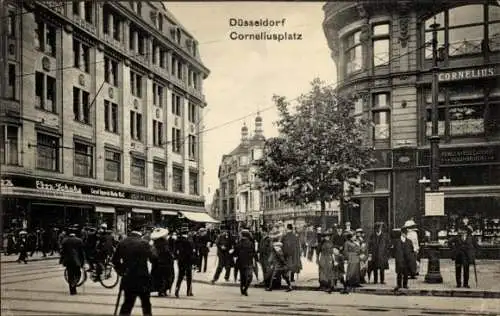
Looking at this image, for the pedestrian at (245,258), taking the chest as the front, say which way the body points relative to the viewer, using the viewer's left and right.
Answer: facing away from the viewer

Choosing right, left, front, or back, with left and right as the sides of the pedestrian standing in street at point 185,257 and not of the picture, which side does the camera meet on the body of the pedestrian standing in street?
back

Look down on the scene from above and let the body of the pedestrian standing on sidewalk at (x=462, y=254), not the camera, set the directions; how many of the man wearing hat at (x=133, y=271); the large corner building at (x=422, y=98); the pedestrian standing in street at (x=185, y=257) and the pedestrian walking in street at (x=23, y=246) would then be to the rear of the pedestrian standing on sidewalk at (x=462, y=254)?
1

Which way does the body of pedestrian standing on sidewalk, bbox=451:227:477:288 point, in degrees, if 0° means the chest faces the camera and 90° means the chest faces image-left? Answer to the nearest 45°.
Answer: approximately 0°
